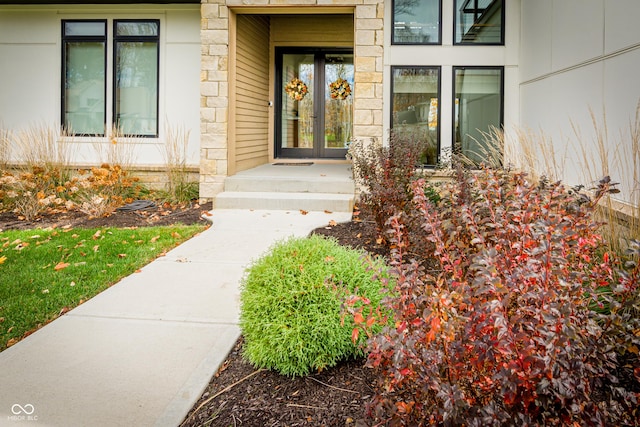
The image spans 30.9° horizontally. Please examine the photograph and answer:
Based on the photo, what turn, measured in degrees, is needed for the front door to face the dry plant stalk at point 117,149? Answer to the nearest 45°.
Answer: approximately 45° to its right

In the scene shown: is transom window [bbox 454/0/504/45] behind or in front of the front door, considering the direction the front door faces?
in front

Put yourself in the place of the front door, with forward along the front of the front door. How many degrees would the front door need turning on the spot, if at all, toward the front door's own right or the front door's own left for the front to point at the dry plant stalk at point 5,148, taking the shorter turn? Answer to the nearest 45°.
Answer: approximately 45° to the front door's own right

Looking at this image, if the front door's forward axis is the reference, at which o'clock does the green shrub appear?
The green shrub is roughly at 12 o'clock from the front door.

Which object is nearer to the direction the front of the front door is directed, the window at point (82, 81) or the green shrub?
the green shrub

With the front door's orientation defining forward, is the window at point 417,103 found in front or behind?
in front
